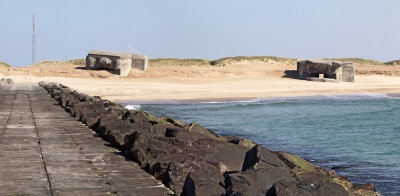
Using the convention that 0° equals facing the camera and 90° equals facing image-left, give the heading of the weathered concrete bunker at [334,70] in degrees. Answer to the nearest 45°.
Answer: approximately 45°
